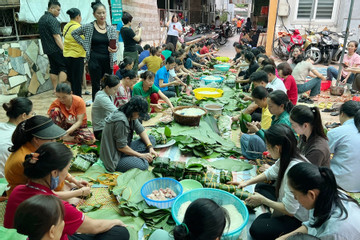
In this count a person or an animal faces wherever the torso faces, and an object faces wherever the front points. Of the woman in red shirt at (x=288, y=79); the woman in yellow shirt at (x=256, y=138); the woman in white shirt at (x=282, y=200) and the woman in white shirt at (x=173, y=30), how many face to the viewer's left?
3

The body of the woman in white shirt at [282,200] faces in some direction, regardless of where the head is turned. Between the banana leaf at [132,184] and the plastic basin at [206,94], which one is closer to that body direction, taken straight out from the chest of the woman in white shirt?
the banana leaf

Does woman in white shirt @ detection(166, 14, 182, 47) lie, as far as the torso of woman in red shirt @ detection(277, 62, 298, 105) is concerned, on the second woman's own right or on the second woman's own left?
on the second woman's own right

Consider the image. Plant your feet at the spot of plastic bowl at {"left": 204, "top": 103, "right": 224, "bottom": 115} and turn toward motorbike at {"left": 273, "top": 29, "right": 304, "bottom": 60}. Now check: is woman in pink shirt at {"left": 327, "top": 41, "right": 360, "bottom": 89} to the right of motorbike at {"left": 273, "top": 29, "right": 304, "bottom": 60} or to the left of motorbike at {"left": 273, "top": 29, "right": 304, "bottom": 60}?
right

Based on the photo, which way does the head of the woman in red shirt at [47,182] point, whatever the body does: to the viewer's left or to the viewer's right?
to the viewer's right

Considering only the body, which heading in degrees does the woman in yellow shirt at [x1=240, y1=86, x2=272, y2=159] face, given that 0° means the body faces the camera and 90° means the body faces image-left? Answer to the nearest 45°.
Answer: approximately 90°

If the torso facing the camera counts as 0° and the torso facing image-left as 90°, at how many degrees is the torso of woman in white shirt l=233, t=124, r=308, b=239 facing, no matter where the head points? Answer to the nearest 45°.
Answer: approximately 90°

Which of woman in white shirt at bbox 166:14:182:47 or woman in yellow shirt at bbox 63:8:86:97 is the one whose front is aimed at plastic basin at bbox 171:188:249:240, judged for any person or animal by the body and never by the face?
the woman in white shirt

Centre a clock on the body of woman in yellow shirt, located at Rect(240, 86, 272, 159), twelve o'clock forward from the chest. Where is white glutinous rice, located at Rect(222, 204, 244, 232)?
The white glutinous rice is roughly at 9 o'clock from the woman in yellow shirt.

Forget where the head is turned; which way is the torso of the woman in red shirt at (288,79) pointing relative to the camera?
to the viewer's left

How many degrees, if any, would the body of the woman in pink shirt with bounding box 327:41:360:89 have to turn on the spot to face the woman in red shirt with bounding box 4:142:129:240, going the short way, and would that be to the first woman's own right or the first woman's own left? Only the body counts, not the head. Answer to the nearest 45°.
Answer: approximately 45° to the first woman's own left
